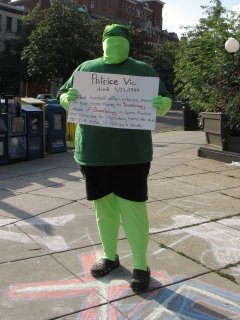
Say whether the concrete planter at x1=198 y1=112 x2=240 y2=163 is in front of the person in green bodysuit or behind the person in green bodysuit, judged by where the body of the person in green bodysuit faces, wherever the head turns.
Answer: behind

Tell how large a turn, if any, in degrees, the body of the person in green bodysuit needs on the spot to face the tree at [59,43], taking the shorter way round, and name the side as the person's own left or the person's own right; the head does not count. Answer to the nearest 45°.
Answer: approximately 180°

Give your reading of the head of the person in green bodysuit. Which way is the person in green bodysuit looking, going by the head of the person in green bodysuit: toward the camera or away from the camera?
toward the camera

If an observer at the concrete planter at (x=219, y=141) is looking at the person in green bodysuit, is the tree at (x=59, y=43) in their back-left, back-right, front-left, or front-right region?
back-right

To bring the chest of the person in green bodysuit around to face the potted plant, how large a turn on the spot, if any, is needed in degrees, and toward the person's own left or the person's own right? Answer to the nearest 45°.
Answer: approximately 180°

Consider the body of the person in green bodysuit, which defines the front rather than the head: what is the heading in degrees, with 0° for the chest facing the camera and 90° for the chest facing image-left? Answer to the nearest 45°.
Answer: approximately 0°
